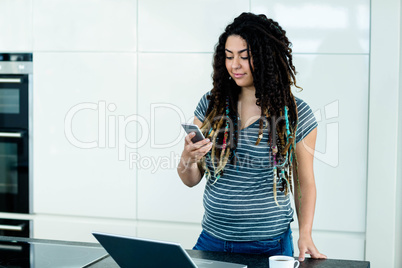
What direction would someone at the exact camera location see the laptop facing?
facing away from the viewer and to the right of the viewer

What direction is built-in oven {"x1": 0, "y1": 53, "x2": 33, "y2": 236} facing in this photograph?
toward the camera

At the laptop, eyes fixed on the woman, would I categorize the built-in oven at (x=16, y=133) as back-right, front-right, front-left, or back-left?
front-left

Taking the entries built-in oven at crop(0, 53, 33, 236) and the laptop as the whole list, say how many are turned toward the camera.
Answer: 1

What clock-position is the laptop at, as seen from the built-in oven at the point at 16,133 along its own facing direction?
The laptop is roughly at 12 o'clock from the built-in oven.

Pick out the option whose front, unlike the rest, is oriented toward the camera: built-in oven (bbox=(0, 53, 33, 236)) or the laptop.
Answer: the built-in oven

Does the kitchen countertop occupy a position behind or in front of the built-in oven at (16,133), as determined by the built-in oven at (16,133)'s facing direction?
in front

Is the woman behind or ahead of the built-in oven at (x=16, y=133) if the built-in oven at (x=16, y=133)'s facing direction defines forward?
ahead

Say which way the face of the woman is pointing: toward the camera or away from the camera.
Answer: toward the camera

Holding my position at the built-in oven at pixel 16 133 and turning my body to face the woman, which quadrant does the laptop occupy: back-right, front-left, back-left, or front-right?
front-right
